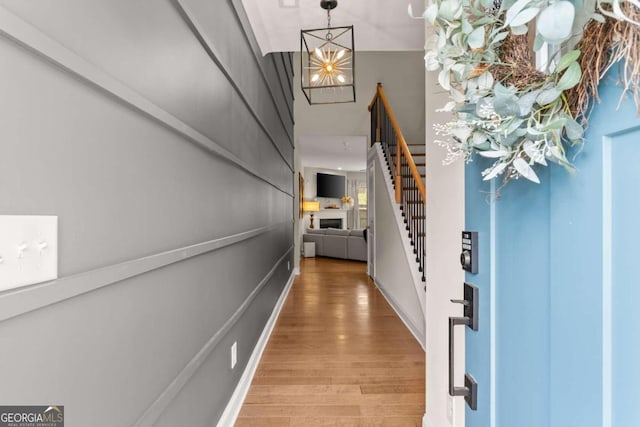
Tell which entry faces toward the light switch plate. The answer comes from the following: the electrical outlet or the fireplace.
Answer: the fireplace

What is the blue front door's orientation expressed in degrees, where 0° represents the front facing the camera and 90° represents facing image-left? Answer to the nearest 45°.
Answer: approximately 45°

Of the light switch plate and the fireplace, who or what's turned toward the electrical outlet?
the fireplace

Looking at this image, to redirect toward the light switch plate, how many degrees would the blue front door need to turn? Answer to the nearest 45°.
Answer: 0° — it already faces it

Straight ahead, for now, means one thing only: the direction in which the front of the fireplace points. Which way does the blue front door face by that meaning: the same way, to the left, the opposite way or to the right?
to the right

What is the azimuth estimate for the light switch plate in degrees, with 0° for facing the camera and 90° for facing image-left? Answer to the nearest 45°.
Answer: approximately 315°

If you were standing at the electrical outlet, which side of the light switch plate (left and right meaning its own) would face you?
left

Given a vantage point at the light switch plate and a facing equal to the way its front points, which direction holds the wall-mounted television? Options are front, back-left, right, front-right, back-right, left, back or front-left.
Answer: left

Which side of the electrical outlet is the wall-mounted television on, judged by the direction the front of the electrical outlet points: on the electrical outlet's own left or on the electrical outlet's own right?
on the electrical outlet's own left

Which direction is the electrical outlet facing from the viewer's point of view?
to the viewer's right

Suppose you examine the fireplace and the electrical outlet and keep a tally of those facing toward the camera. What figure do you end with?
1
